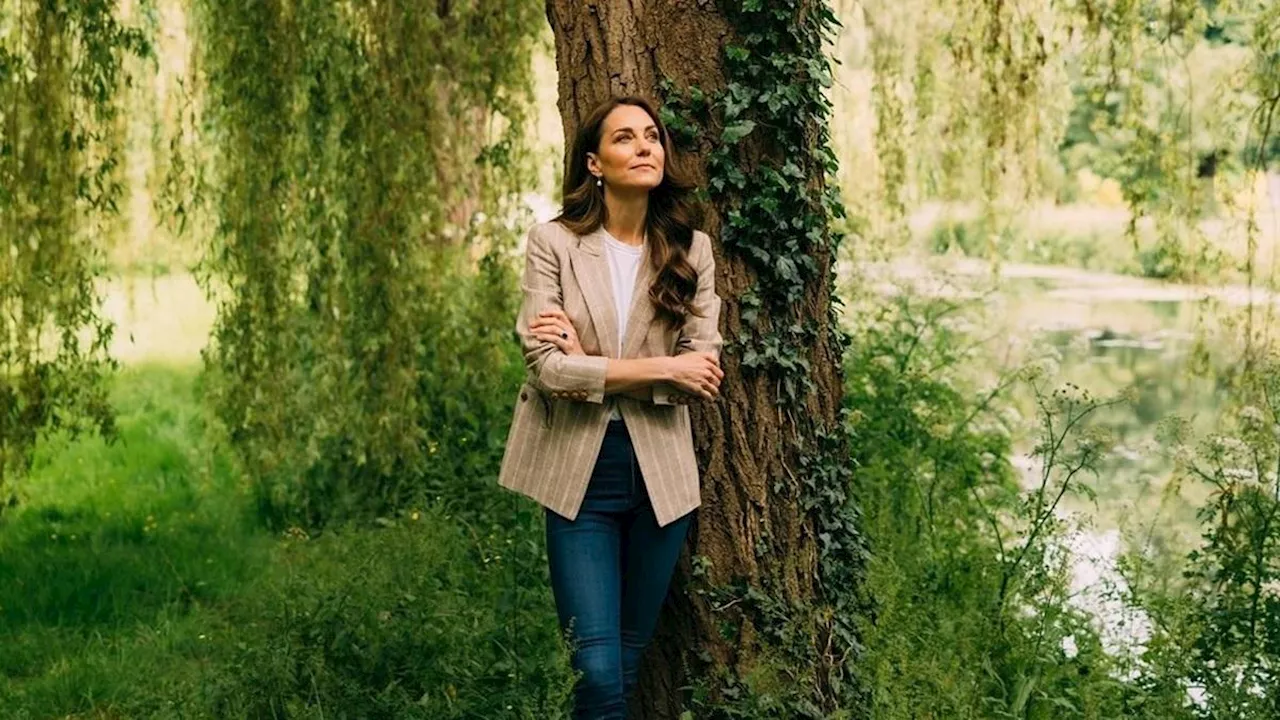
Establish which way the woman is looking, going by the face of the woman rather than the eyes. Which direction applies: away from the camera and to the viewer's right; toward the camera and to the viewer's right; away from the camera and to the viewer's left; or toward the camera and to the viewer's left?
toward the camera and to the viewer's right

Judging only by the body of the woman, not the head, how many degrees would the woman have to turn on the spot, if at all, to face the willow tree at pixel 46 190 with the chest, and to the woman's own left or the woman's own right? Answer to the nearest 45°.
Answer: approximately 135° to the woman's own right

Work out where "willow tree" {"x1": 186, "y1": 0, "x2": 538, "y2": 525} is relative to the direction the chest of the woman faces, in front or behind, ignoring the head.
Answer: behind

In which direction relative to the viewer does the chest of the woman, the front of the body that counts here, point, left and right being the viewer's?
facing the viewer
